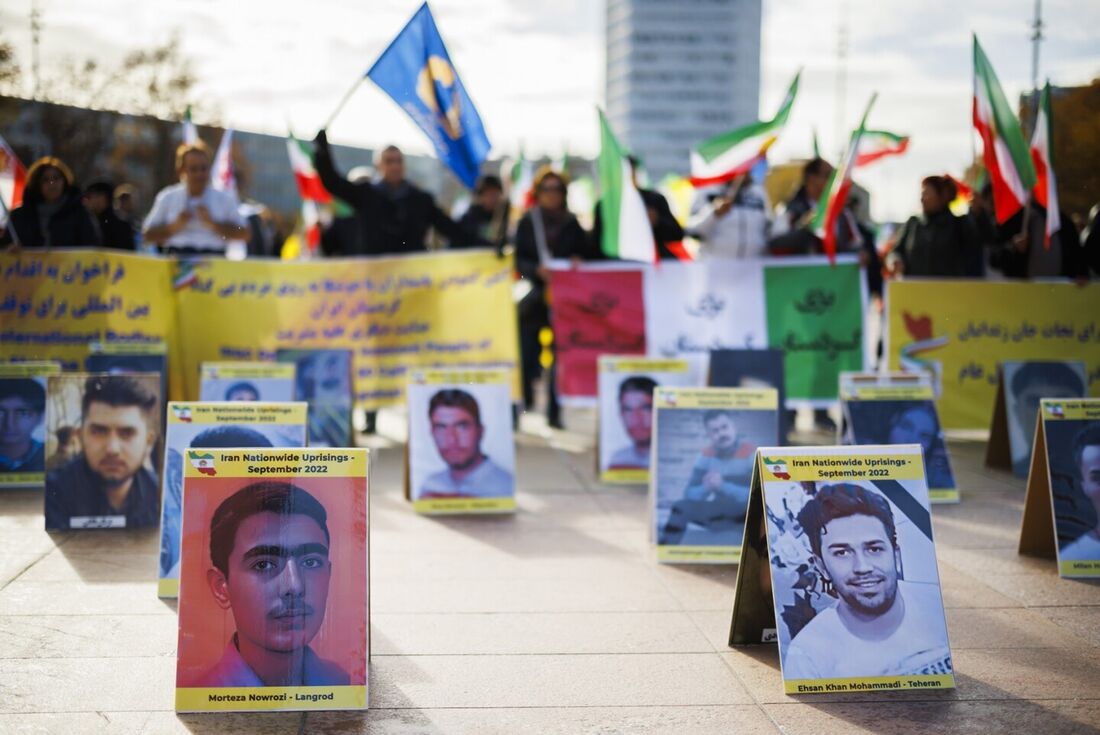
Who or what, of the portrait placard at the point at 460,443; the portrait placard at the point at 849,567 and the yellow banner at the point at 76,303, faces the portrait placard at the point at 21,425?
the yellow banner

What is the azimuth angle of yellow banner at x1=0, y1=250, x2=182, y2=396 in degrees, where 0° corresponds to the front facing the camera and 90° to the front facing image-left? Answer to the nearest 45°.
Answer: approximately 0°

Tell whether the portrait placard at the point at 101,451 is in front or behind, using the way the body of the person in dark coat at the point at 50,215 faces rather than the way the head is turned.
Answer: in front

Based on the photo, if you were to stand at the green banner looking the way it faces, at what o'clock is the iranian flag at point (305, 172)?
The iranian flag is roughly at 4 o'clock from the green banner.

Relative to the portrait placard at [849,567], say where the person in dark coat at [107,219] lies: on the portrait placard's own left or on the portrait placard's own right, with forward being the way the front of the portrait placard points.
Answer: on the portrait placard's own right

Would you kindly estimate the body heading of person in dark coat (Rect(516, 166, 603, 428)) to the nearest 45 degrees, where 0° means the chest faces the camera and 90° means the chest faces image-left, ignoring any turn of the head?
approximately 0°

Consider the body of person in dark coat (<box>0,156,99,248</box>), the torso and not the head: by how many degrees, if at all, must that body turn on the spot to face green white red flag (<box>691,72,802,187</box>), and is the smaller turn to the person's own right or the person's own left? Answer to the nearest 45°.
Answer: approximately 90° to the person's own left

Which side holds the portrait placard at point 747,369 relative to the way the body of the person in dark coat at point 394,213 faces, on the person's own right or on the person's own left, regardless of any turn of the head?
on the person's own left

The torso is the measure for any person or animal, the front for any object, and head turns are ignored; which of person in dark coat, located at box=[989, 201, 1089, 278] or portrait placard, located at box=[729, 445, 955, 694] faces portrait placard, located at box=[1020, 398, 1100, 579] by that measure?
the person in dark coat

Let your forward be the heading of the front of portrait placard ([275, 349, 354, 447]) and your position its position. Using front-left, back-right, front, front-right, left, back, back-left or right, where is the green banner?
left

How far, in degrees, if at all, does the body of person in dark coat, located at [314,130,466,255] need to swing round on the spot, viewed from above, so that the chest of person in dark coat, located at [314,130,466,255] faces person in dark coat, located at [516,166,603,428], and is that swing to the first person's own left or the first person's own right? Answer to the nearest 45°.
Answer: approximately 90° to the first person's own left

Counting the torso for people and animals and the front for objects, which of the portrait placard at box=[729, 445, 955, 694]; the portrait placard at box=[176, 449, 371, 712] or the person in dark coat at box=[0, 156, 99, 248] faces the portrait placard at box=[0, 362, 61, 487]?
the person in dark coat
